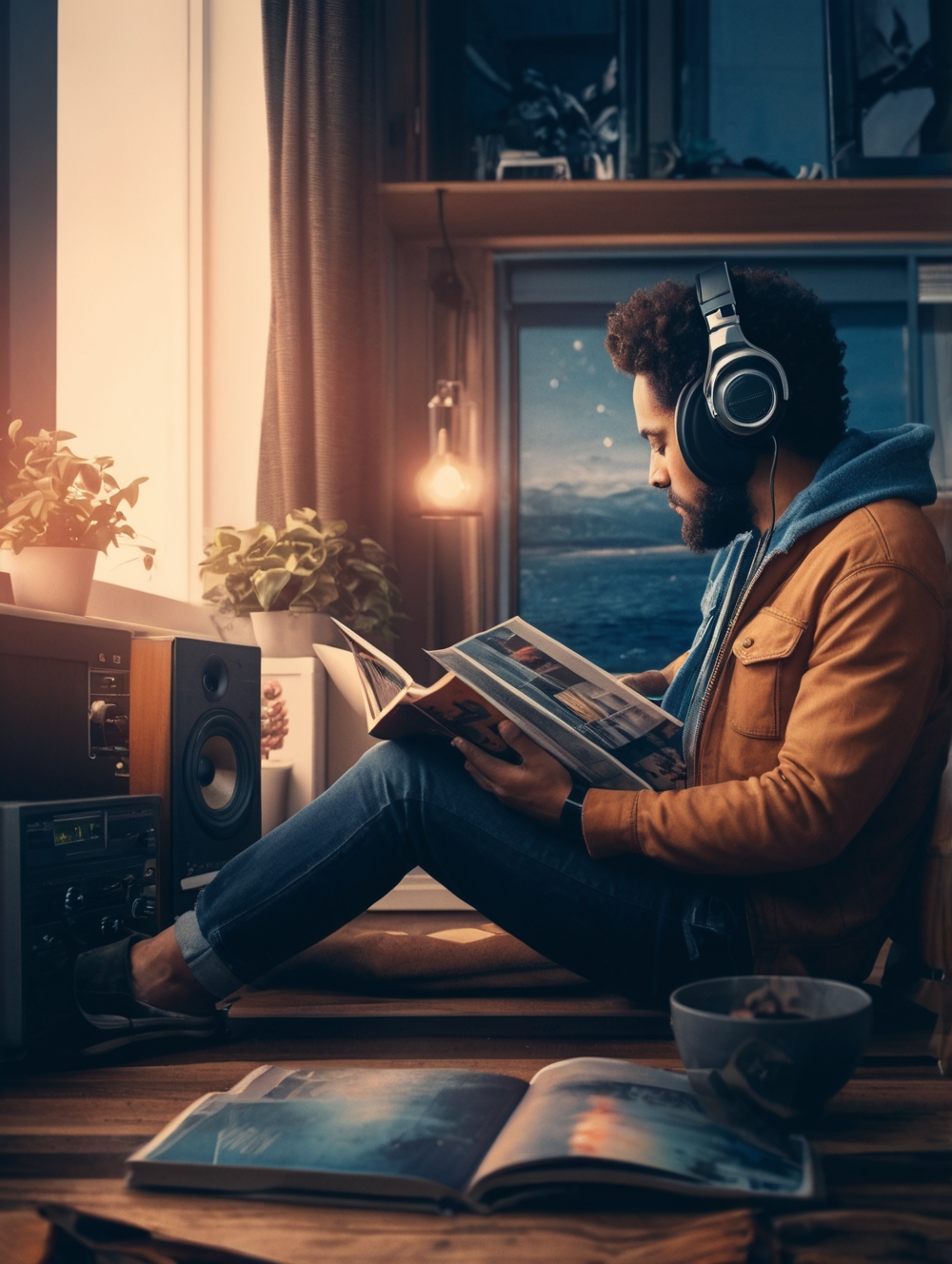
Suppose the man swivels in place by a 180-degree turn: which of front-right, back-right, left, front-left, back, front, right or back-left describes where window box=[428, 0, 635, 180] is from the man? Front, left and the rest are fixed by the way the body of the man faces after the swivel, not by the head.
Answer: left

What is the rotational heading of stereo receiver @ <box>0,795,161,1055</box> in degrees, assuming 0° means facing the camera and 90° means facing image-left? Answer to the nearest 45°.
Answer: approximately 315°

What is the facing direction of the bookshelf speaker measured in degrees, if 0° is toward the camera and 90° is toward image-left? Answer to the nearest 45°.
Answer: approximately 315°

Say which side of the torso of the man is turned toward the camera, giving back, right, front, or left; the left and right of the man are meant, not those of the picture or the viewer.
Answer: left

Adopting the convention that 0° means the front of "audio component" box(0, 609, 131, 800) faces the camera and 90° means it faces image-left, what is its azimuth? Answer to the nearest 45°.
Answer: approximately 315°

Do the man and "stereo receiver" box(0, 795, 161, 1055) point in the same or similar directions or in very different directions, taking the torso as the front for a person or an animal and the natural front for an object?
very different directions

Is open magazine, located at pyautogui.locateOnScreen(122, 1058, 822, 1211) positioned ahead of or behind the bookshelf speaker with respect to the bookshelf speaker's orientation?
ahead

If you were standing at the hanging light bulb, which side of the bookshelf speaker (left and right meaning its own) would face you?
left

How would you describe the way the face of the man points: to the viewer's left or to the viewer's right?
to the viewer's left

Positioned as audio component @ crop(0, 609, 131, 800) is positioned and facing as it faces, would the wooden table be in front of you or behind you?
in front
